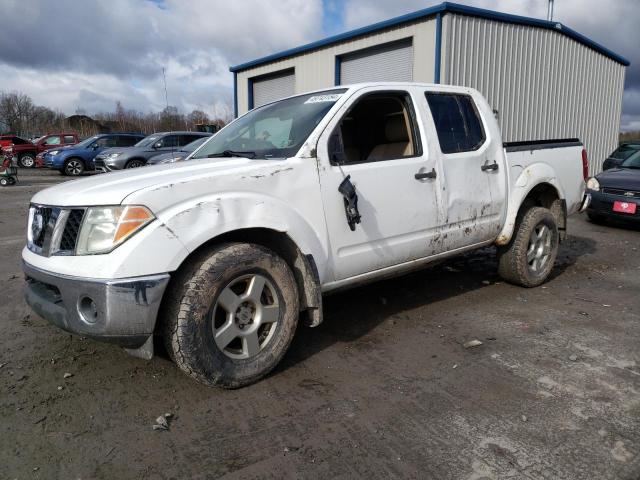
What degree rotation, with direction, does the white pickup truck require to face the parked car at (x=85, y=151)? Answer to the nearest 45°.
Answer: approximately 90° to its right

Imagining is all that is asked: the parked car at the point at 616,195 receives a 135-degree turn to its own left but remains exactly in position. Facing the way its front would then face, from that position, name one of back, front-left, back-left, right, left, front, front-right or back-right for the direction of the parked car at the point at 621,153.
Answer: left

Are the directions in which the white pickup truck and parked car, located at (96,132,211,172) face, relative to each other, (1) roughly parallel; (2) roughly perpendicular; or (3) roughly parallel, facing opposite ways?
roughly parallel

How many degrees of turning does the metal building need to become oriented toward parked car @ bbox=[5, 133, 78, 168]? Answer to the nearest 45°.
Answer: approximately 45° to its right

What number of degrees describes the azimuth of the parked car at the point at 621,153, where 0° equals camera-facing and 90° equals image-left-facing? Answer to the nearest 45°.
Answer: approximately 45°

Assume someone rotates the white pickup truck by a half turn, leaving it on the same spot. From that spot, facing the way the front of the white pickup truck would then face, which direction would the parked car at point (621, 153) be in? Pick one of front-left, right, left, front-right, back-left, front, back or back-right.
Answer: front

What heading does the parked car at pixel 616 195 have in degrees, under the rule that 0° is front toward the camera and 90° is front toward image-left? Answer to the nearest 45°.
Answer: approximately 45°

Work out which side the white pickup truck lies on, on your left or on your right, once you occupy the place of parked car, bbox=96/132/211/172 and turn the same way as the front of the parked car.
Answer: on your left

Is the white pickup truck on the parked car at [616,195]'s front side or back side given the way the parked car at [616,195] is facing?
on the front side

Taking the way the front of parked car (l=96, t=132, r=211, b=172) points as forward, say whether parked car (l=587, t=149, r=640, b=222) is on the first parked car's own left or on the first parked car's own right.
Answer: on the first parked car's own left

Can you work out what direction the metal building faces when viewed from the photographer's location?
facing the viewer and to the left of the viewer

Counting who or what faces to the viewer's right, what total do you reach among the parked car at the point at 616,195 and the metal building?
0

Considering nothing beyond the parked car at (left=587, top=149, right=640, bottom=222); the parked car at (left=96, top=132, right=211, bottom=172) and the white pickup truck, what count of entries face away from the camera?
0
